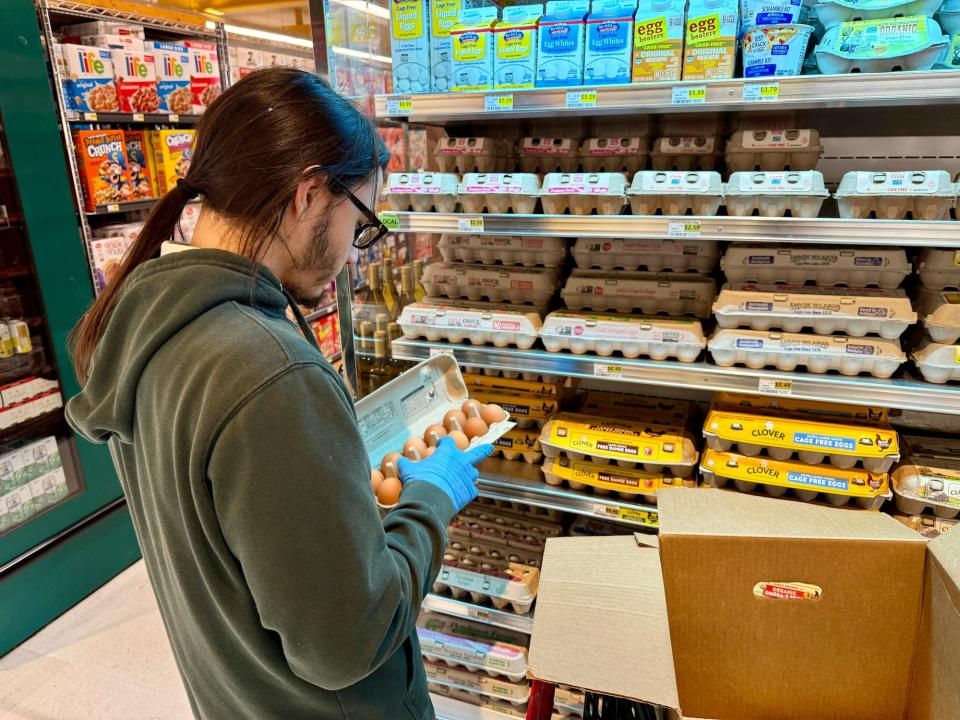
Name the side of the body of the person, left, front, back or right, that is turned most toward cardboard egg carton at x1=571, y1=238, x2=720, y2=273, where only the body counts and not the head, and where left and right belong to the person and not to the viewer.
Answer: front

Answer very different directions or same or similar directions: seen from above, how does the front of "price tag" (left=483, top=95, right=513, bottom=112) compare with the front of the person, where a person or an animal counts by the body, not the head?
very different directions

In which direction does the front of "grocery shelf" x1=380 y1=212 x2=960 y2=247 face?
toward the camera

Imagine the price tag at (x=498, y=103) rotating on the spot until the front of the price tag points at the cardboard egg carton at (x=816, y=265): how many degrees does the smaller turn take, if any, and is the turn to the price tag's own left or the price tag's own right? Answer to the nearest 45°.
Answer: approximately 90° to the price tag's own left

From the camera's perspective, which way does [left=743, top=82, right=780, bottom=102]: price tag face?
toward the camera

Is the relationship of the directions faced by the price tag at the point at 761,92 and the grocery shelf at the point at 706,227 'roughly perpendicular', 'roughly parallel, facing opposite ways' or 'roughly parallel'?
roughly parallel

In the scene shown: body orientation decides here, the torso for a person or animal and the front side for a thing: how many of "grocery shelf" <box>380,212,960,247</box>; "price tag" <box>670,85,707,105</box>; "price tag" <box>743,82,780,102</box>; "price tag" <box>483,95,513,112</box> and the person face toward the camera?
4

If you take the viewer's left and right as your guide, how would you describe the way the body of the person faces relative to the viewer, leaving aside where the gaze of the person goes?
facing away from the viewer and to the right of the viewer

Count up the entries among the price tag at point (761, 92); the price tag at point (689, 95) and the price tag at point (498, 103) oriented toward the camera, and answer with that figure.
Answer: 3

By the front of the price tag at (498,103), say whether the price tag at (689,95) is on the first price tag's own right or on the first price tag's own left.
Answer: on the first price tag's own left

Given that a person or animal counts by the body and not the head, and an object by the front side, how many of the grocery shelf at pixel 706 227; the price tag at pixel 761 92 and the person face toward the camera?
2
